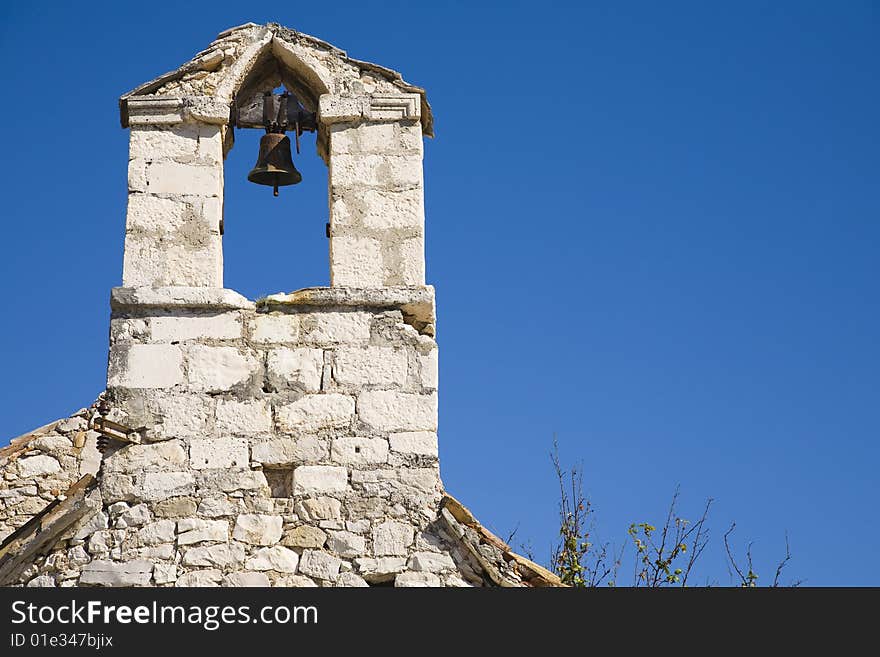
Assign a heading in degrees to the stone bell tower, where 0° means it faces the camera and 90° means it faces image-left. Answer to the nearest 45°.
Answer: approximately 0°
